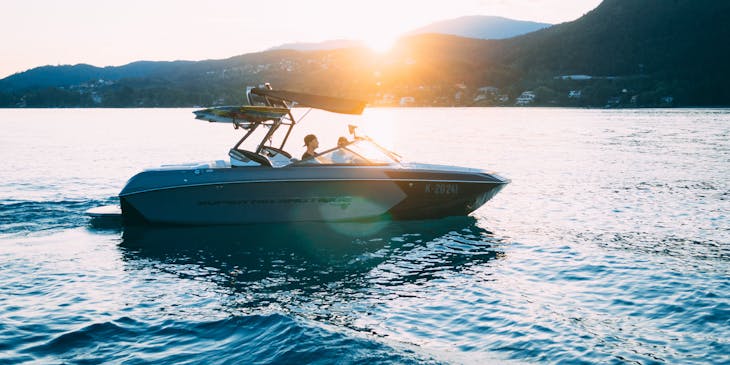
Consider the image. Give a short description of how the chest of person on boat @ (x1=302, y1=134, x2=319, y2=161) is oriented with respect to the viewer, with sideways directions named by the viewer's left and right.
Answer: facing to the right of the viewer

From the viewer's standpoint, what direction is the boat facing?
to the viewer's right
